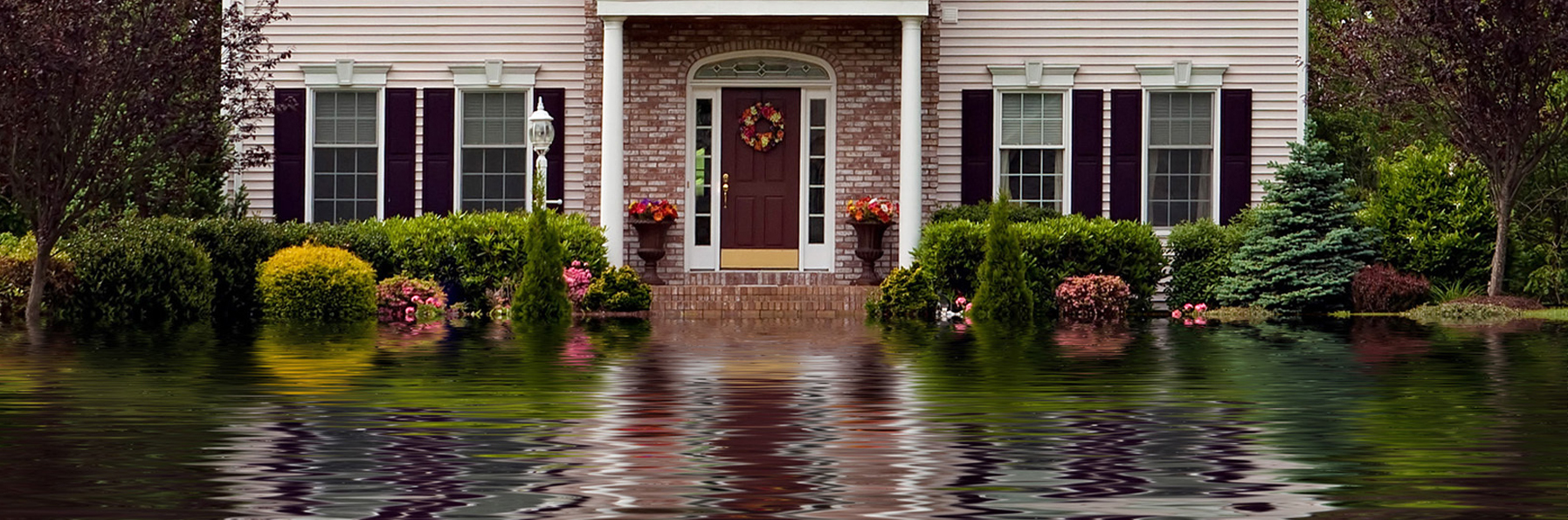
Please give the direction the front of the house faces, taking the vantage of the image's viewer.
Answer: facing the viewer

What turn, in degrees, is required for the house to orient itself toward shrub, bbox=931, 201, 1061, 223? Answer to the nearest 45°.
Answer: approximately 90° to its left

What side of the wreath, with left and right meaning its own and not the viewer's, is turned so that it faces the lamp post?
right

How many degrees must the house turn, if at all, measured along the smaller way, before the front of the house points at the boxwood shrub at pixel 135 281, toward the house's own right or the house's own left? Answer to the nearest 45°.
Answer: approximately 45° to the house's own right

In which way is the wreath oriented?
toward the camera

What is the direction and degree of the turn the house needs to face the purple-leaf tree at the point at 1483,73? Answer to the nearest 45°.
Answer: approximately 90° to its left

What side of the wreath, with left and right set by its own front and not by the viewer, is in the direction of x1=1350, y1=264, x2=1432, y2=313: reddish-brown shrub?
left

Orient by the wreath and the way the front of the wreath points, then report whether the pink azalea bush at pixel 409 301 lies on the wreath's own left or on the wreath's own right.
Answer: on the wreath's own right

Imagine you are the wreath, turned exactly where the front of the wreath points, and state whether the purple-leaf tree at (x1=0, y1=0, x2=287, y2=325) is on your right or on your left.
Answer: on your right

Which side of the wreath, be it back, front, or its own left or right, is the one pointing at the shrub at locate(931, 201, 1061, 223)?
left
